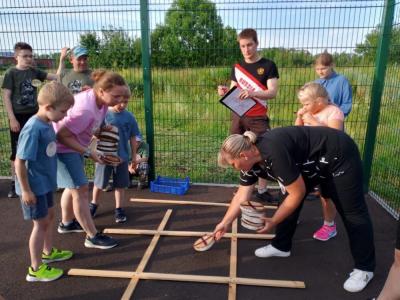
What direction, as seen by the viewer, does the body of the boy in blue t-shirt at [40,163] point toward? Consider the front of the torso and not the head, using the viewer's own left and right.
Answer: facing to the right of the viewer

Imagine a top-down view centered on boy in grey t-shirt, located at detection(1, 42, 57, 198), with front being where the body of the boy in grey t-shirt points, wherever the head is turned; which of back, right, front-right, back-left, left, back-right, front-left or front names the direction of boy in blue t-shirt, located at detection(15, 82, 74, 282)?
front-right

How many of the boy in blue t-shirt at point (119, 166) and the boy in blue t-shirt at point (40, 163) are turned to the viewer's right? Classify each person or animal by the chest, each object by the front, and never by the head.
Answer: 1

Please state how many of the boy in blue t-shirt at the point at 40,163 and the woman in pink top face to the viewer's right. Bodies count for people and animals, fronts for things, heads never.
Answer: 2

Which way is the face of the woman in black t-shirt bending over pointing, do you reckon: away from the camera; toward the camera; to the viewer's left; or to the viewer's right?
to the viewer's left

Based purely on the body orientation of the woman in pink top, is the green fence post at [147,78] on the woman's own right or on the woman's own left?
on the woman's own left

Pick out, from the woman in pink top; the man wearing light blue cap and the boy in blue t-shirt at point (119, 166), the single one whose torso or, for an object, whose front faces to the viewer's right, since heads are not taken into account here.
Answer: the woman in pink top

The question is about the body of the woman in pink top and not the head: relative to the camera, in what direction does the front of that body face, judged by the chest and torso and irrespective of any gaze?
to the viewer's right

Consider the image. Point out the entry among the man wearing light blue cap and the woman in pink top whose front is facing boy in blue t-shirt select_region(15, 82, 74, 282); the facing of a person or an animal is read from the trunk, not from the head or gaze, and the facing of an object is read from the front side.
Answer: the man wearing light blue cap

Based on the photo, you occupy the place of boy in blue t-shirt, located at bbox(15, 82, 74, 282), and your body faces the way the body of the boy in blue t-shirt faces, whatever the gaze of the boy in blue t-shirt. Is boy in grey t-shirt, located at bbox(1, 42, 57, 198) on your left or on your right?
on your left

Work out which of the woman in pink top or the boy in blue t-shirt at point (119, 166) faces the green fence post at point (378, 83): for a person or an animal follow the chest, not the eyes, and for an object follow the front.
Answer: the woman in pink top

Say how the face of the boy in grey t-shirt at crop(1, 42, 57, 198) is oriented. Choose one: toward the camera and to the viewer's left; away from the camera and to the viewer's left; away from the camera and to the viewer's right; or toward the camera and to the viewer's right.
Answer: toward the camera and to the viewer's right

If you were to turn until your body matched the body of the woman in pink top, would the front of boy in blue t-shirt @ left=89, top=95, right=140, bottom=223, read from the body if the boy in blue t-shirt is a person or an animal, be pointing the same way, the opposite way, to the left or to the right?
to the right

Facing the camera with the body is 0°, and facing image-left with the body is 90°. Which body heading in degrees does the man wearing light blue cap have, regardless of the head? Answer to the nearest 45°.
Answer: approximately 0°

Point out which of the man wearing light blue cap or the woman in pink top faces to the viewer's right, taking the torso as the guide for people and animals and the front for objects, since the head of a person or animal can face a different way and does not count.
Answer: the woman in pink top

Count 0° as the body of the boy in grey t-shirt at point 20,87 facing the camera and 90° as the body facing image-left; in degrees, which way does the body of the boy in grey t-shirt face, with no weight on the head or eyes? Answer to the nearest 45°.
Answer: approximately 315°

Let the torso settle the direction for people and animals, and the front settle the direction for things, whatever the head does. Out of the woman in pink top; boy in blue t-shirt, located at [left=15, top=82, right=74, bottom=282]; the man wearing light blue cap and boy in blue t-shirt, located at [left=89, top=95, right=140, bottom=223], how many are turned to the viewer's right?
2
